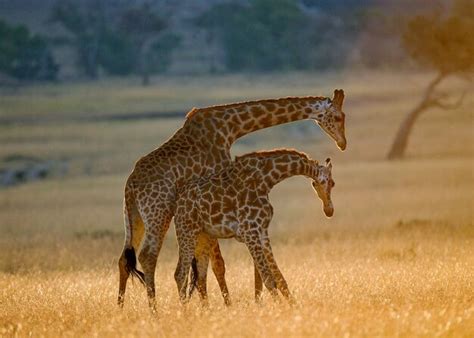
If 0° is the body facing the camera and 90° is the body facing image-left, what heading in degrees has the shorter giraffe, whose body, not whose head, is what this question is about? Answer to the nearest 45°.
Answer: approximately 270°

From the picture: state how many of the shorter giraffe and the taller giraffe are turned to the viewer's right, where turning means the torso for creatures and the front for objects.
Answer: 2

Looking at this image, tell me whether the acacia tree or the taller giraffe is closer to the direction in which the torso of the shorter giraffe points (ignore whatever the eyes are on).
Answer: the acacia tree

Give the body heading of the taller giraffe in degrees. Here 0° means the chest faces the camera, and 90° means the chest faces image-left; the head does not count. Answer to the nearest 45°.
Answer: approximately 270°

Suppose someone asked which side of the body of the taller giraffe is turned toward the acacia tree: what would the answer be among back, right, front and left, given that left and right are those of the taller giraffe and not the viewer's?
left

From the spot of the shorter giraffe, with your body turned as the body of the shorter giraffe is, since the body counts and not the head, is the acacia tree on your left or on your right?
on your left

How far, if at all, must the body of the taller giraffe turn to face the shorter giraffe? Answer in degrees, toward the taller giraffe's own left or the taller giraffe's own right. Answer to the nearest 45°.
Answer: approximately 45° to the taller giraffe's own right
